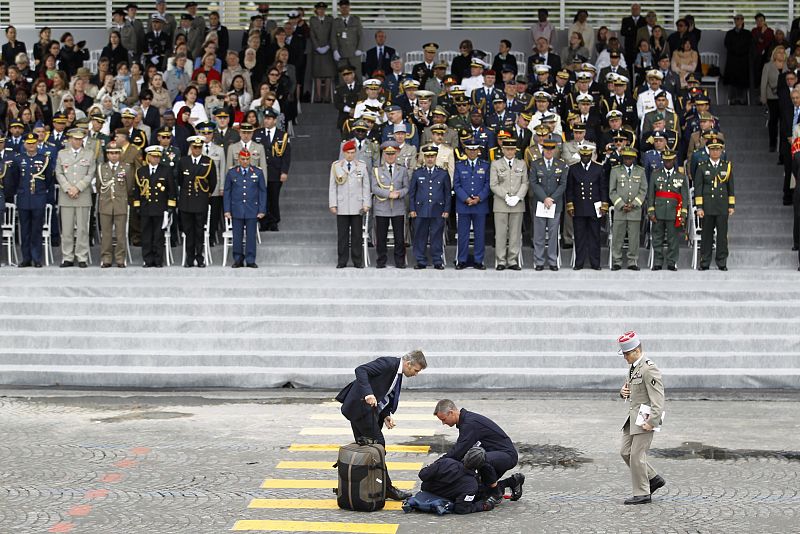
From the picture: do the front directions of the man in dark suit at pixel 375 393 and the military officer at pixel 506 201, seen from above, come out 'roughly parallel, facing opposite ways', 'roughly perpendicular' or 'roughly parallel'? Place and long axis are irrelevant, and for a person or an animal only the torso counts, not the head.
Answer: roughly perpendicular

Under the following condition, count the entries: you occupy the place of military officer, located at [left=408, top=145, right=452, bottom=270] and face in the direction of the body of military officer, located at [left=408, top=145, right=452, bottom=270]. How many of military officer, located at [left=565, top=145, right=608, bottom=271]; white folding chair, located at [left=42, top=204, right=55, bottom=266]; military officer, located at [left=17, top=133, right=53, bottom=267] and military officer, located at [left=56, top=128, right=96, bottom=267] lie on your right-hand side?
3

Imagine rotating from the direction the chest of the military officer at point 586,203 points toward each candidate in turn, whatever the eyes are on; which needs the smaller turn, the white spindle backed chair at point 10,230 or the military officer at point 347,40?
the white spindle backed chair

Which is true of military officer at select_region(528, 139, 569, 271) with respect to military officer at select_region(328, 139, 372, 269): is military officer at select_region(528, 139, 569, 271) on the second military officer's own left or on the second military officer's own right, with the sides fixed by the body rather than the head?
on the second military officer's own left

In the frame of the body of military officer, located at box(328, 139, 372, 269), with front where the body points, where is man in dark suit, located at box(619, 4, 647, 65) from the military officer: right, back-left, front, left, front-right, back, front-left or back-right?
back-left

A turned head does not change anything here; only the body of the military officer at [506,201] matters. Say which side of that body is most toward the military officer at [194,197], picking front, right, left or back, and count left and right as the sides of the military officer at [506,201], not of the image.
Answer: right

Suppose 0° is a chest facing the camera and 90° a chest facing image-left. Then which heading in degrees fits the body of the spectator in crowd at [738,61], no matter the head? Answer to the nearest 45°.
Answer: approximately 0°

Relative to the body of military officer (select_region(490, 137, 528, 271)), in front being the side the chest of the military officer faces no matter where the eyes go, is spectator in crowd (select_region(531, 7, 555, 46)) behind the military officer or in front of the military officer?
behind

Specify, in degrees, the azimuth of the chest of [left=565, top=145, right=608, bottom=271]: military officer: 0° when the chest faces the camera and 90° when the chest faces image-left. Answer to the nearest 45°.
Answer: approximately 0°
